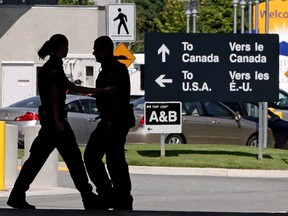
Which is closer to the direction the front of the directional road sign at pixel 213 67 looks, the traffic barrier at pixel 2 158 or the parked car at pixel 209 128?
the traffic barrier

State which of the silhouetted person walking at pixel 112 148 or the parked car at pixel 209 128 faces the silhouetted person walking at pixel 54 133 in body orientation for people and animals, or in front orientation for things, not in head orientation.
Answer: the silhouetted person walking at pixel 112 148

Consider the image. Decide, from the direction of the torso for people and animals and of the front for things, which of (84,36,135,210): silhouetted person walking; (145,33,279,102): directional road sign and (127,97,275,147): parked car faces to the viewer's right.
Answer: the parked car

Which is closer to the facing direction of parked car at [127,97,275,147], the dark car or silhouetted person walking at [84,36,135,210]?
the dark car

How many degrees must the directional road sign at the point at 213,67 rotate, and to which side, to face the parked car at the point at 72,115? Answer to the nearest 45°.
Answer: approximately 135° to its right

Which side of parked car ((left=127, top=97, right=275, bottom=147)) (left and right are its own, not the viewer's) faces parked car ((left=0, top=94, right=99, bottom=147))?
back

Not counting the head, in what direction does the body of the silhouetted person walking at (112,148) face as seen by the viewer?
to the viewer's left

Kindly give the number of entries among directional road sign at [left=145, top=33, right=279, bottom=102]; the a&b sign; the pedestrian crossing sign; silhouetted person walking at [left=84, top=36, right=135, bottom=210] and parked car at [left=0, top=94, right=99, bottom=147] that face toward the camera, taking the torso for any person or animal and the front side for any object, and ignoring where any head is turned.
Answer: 3

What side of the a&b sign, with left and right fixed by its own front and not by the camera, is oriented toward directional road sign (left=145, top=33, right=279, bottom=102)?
left

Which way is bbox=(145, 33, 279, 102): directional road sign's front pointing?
toward the camera
